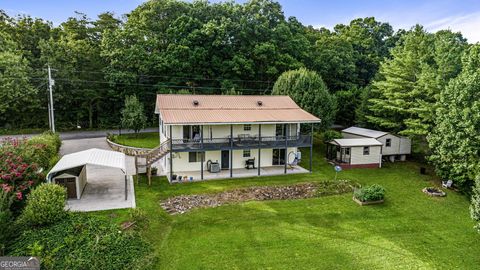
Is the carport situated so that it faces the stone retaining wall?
no

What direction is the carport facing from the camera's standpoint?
toward the camera

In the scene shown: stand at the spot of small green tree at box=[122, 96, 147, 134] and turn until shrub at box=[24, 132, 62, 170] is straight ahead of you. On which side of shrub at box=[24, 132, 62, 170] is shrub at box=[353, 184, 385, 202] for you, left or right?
left

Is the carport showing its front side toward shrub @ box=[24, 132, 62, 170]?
no

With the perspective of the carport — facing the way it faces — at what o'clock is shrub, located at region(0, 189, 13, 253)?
The shrub is roughly at 1 o'clock from the carport.

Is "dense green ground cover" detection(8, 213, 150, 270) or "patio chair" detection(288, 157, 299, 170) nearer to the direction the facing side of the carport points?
the dense green ground cover

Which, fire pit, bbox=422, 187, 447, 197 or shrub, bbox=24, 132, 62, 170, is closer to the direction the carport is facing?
the fire pit

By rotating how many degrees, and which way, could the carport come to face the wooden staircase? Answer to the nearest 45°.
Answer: approximately 135° to its left

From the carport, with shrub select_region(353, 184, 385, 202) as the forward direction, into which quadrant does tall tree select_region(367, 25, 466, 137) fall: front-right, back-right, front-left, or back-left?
front-left

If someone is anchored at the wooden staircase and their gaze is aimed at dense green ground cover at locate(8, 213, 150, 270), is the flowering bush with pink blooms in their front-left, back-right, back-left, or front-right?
front-right

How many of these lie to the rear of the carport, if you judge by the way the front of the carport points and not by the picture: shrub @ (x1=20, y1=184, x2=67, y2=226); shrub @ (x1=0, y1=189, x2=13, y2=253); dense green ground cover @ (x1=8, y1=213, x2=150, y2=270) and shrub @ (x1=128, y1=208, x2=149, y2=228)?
0

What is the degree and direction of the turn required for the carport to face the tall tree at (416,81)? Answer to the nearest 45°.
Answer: approximately 90° to its left

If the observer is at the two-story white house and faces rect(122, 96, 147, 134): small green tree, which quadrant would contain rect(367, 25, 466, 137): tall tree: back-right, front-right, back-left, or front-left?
back-right

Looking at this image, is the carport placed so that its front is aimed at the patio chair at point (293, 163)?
no

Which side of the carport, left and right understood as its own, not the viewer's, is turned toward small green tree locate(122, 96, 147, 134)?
back
